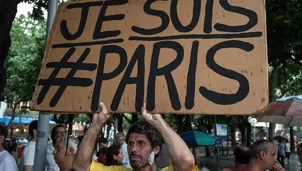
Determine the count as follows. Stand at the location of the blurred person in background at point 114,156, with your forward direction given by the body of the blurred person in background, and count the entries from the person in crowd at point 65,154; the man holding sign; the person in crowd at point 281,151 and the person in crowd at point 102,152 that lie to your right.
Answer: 2

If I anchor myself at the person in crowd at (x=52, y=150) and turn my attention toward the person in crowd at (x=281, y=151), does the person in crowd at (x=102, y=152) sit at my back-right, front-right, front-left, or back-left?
front-left

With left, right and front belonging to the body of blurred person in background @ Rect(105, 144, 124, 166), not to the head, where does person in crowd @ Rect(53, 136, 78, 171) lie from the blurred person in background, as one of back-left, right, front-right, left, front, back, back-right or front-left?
right
